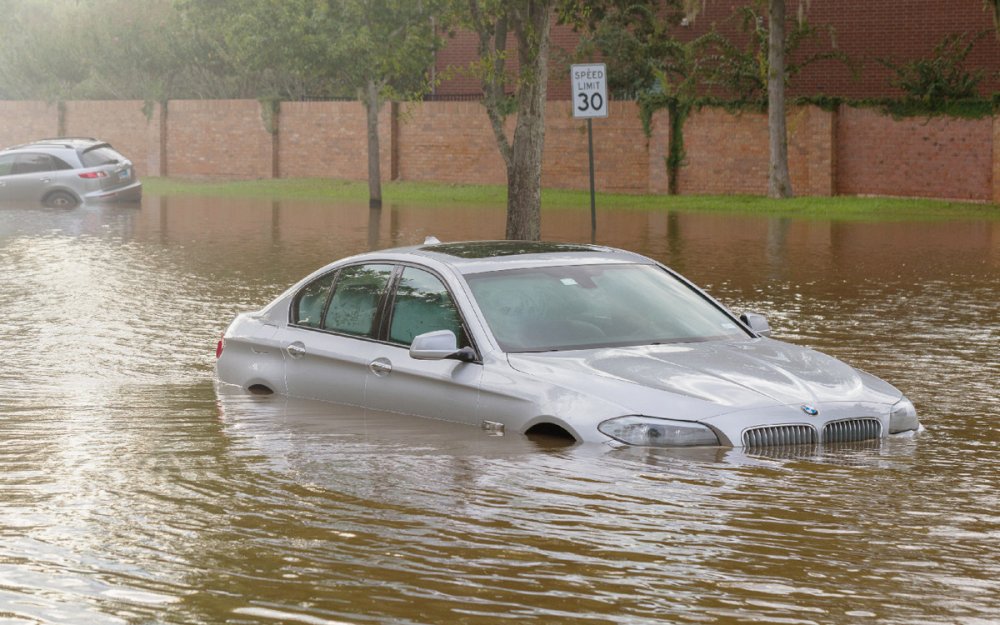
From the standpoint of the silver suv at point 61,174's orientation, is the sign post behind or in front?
behind

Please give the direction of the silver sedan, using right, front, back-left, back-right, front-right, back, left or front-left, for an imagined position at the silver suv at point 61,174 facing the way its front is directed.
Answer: back-left

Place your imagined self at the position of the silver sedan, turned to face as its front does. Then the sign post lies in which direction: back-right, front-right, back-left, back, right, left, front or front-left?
back-left

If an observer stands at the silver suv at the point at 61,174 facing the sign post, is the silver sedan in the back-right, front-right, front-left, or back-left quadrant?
front-right

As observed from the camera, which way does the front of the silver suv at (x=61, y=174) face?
facing away from the viewer and to the left of the viewer

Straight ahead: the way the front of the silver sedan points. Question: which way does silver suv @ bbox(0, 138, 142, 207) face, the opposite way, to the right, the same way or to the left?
the opposite way

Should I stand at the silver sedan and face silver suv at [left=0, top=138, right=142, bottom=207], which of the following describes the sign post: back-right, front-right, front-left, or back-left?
front-right

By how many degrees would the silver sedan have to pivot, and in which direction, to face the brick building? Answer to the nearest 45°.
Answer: approximately 135° to its left

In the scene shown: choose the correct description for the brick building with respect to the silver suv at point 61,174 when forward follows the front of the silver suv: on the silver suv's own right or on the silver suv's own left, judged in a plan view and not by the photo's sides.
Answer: on the silver suv's own right

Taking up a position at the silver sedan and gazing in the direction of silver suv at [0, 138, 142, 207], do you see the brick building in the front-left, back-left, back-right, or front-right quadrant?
front-right

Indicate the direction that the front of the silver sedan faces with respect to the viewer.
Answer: facing the viewer and to the right of the viewer
